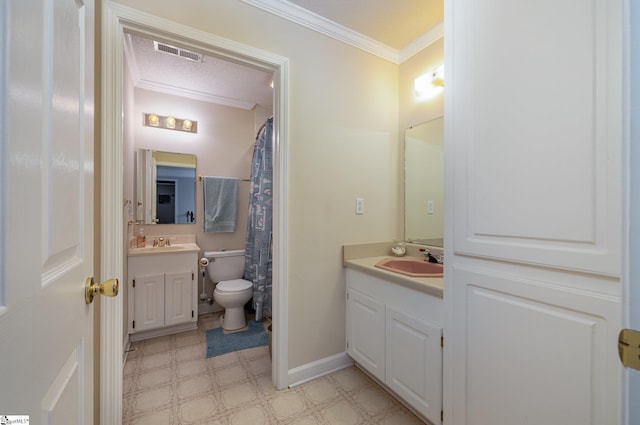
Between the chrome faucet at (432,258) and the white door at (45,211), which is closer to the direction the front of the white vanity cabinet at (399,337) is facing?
the white door

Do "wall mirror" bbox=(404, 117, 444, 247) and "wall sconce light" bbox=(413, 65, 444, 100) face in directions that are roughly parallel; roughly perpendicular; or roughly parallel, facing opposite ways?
roughly parallel

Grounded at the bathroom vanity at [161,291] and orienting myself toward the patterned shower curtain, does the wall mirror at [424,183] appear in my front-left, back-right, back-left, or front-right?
front-right

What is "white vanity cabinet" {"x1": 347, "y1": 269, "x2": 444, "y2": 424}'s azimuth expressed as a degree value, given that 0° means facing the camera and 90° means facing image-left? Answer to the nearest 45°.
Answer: approximately 45°

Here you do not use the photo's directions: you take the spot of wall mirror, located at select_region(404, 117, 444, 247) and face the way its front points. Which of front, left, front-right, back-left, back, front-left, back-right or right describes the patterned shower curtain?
front-right

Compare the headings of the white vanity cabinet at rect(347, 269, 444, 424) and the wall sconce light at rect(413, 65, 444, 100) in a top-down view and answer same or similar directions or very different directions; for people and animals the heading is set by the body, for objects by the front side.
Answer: same or similar directions

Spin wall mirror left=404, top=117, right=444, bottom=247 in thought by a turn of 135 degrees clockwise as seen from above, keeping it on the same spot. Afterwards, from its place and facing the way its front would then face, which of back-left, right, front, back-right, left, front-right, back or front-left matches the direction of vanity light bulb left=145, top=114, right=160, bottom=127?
left

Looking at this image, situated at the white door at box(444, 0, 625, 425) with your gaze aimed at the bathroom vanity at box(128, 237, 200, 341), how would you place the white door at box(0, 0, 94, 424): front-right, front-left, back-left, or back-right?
front-left

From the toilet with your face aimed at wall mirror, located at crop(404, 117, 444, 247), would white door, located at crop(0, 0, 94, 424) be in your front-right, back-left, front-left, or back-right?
front-right

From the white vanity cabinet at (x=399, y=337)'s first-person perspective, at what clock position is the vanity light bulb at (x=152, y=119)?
The vanity light bulb is roughly at 2 o'clock from the white vanity cabinet.

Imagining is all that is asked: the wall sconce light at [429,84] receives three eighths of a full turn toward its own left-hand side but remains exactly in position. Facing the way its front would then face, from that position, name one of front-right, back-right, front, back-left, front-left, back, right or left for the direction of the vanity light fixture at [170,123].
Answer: back

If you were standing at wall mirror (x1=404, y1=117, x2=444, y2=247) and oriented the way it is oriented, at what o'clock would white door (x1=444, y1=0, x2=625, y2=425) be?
The white door is roughly at 10 o'clock from the wall mirror.

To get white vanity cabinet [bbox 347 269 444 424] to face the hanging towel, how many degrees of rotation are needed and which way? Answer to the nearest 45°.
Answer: approximately 90° to its right

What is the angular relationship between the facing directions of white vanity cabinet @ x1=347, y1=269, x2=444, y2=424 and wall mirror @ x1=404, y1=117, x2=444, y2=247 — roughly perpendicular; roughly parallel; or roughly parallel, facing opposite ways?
roughly parallel

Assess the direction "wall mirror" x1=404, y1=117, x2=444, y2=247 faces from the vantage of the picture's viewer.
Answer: facing the viewer and to the left of the viewer

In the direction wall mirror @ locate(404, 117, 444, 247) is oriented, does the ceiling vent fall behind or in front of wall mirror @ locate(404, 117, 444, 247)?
in front
